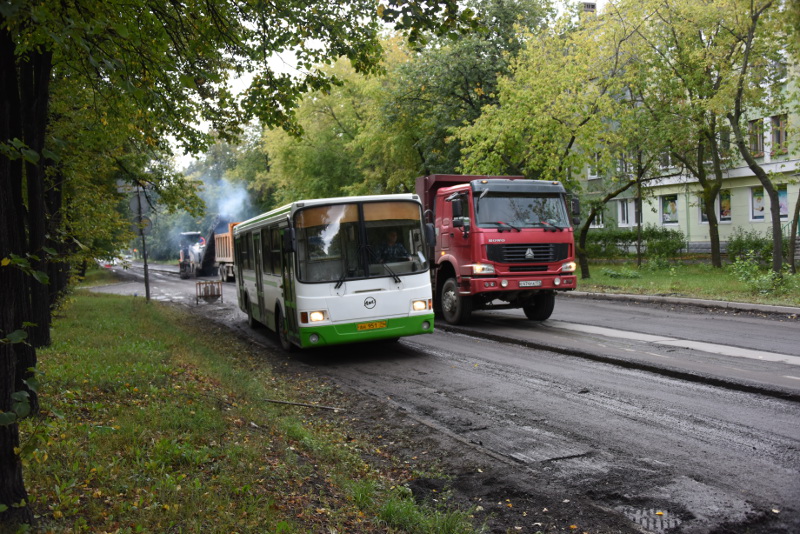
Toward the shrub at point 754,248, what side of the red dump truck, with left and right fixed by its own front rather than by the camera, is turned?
left

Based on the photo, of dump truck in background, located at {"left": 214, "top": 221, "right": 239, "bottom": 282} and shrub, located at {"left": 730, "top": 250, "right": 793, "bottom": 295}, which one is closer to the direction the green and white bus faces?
the shrub

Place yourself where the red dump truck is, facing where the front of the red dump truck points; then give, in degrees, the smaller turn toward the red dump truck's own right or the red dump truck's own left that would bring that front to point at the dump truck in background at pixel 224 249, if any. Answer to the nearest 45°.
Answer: approximately 180°

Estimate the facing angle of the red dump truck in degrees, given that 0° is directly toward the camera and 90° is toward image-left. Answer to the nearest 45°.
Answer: approximately 315°

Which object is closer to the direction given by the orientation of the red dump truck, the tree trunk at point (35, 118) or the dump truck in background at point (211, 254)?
the tree trunk

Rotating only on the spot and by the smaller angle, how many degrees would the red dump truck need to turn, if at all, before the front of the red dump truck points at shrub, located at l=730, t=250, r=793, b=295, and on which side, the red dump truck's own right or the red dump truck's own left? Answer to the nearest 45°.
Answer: approximately 90° to the red dump truck's own left

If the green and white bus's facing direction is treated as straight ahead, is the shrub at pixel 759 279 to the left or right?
on its left
